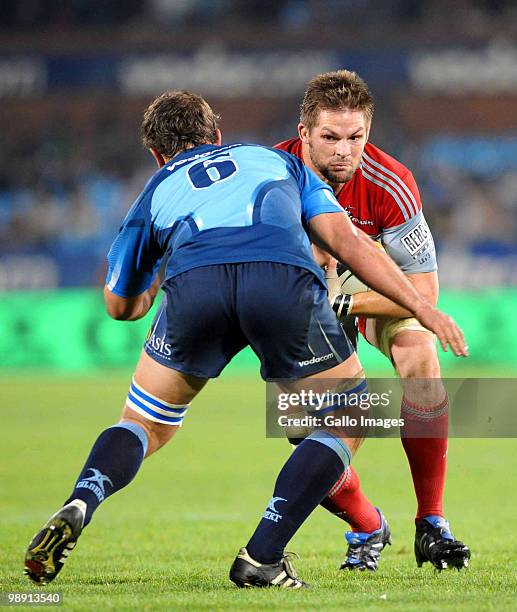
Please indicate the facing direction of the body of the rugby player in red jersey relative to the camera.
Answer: toward the camera

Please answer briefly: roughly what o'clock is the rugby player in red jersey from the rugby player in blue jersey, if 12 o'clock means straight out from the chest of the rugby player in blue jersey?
The rugby player in red jersey is roughly at 1 o'clock from the rugby player in blue jersey.

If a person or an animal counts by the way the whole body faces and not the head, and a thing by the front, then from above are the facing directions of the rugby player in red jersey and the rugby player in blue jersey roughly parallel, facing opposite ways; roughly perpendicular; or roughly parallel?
roughly parallel, facing opposite ways

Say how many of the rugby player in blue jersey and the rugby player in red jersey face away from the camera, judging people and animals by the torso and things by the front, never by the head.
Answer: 1

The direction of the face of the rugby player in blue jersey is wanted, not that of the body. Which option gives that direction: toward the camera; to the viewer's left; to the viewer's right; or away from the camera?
away from the camera

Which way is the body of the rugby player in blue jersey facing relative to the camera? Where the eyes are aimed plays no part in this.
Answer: away from the camera

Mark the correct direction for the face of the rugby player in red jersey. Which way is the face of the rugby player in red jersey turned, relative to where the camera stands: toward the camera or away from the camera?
toward the camera

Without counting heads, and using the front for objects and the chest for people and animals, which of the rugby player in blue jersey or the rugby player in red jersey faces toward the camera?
the rugby player in red jersey

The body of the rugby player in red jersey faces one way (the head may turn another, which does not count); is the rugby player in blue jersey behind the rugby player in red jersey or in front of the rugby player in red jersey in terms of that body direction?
in front
